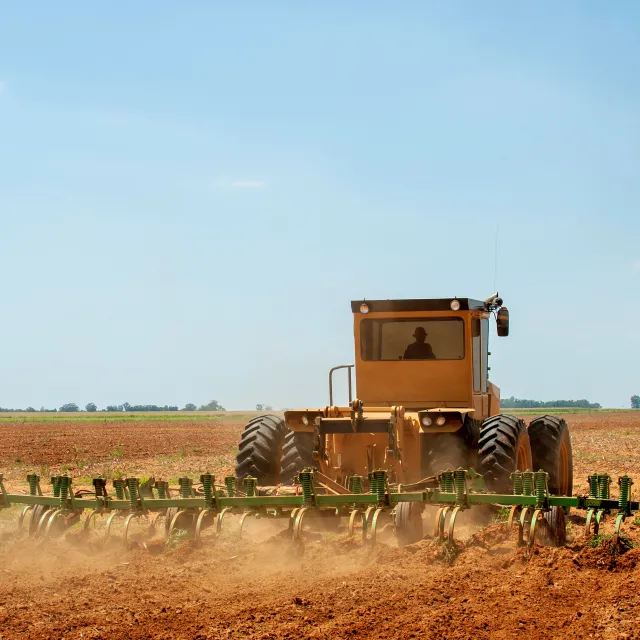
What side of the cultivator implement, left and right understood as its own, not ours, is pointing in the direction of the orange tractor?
front

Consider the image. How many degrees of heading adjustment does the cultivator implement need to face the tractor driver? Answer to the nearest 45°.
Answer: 0° — it already faces them

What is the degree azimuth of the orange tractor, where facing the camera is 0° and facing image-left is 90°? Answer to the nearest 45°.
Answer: approximately 180°

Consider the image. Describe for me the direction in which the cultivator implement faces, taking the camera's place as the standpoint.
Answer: facing away from the viewer

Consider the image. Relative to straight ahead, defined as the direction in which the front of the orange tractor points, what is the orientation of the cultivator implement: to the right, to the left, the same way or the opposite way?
the same way

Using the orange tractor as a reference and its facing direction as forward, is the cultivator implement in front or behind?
behind

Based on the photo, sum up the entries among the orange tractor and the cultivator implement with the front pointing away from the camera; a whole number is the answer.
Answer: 2
